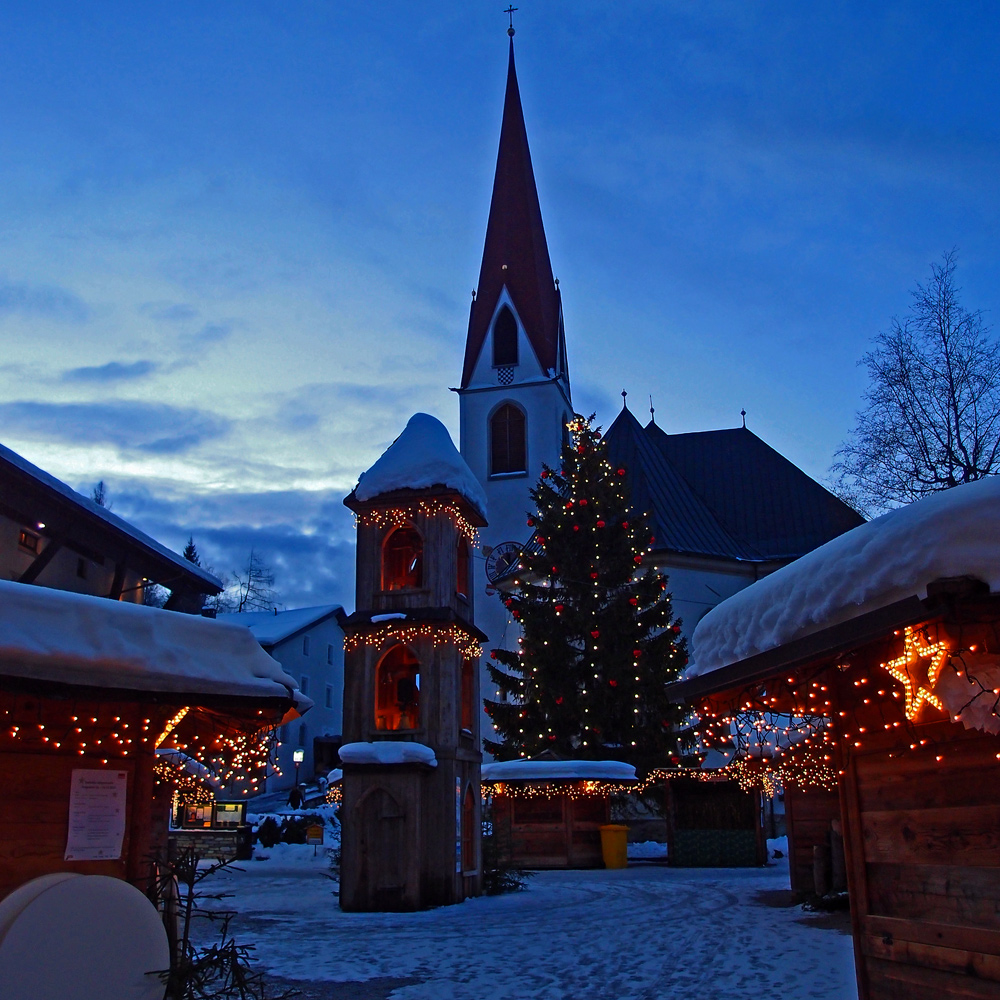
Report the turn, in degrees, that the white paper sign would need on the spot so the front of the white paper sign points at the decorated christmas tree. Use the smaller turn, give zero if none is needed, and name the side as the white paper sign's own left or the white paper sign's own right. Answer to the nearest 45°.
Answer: approximately 135° to the white paper sign's own left

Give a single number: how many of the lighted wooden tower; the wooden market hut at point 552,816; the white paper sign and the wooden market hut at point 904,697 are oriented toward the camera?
3

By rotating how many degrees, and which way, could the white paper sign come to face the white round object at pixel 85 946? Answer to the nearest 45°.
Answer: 0° — it already faces it

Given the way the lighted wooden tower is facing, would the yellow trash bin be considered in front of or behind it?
behind

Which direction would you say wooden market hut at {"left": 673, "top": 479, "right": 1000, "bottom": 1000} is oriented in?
to the viewer's left

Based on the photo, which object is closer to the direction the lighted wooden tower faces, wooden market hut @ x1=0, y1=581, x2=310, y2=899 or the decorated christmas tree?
the wooden market hut
